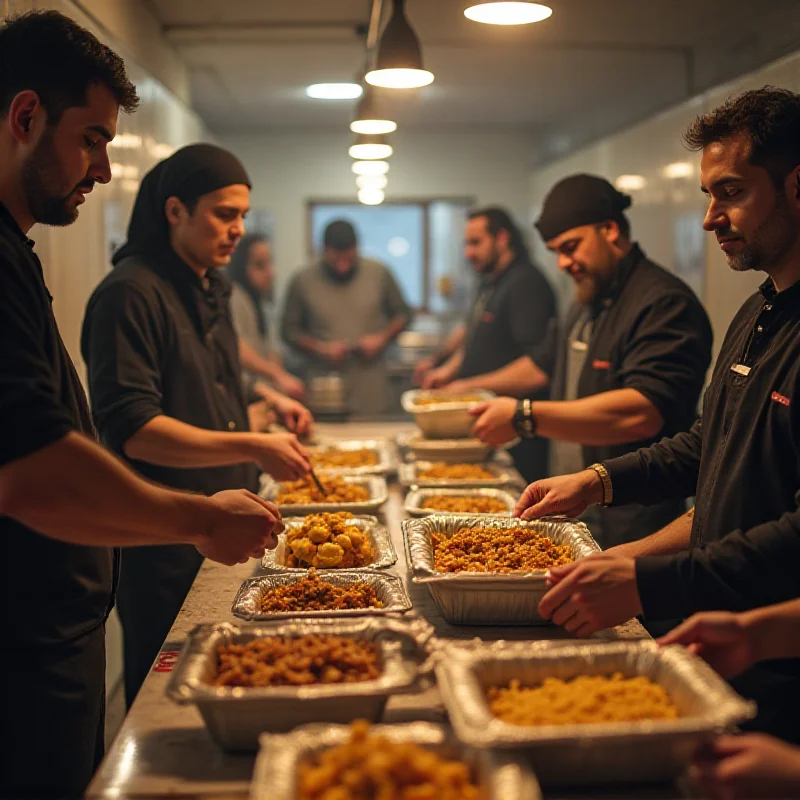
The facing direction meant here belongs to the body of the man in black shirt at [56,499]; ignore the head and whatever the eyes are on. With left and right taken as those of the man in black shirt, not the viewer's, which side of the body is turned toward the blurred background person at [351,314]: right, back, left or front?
left

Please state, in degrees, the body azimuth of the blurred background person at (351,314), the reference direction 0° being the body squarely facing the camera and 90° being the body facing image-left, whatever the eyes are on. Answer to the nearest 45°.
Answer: approximately 0°

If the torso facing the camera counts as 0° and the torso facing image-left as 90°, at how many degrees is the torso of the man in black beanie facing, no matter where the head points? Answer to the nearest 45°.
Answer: approximately 45°

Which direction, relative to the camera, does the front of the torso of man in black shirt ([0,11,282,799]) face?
to the viewer's right

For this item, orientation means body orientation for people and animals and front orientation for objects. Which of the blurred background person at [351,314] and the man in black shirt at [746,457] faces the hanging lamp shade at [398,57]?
the blurred background person

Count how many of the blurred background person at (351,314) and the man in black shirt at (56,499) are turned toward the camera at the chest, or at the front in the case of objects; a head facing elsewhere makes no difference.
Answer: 1

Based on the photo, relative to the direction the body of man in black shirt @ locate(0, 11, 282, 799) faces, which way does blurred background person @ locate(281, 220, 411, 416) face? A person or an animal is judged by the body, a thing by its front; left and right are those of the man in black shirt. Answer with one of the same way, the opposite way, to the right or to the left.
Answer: to the right
